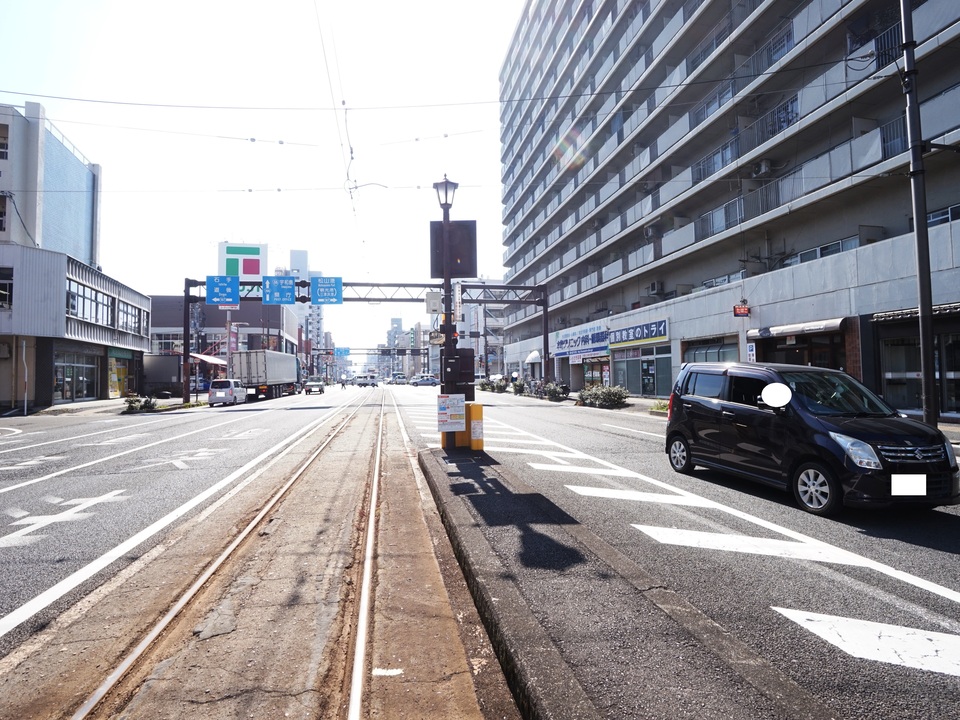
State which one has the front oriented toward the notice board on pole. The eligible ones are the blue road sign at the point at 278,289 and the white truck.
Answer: the blue road sign

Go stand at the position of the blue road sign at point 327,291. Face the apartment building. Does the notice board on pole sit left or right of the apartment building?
right

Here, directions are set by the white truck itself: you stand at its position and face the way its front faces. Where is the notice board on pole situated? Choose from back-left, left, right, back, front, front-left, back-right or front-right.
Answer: back-right

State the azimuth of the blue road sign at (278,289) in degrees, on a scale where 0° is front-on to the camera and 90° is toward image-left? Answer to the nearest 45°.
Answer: approximately 0°

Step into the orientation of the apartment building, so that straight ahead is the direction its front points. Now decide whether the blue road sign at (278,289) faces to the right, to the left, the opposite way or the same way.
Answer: to the left

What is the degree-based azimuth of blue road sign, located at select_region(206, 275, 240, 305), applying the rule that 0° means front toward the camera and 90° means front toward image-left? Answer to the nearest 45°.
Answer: approximately 0°

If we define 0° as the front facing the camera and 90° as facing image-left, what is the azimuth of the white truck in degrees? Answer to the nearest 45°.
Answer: approximately 225°

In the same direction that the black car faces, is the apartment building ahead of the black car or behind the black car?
behind
